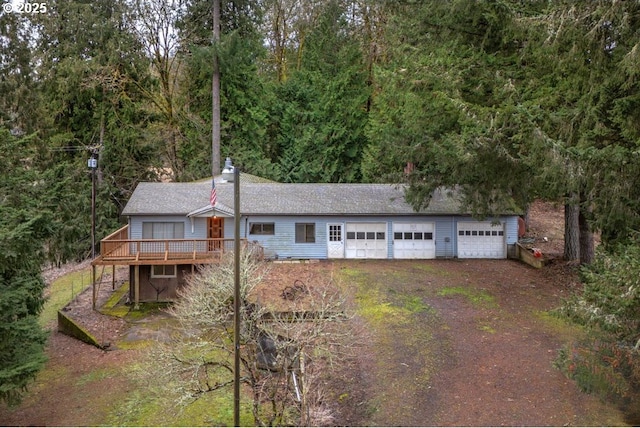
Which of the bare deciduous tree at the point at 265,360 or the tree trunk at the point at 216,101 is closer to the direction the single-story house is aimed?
the bare deciduous tree

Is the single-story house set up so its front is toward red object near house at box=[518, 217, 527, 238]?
no

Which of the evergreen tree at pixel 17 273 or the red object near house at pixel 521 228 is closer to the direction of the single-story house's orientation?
the evergreen tree

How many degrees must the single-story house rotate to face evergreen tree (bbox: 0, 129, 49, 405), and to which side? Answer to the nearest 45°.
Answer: approximately 45° to its right

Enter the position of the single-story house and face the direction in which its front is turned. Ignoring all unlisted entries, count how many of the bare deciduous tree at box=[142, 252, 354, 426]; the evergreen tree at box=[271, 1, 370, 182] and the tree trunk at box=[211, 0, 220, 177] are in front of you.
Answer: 1

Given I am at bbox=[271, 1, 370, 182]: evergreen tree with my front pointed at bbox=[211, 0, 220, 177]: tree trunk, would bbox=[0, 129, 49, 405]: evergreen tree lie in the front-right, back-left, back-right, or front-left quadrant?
front-left

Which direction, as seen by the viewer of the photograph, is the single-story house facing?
facing the viewer

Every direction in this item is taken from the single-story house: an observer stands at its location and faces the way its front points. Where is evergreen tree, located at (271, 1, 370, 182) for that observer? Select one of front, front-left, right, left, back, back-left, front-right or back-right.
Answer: back

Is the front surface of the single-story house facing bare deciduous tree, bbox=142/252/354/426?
yes

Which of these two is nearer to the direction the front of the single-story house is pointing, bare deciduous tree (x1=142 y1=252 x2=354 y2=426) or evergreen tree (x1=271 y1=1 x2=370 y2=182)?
the bare deciduous tree

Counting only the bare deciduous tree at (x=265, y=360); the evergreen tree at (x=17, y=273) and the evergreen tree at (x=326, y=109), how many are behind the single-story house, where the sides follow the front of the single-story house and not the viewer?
1

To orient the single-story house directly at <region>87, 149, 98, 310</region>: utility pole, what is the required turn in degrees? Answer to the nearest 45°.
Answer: approximately 90° to its right

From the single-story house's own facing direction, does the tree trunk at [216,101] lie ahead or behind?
behind
